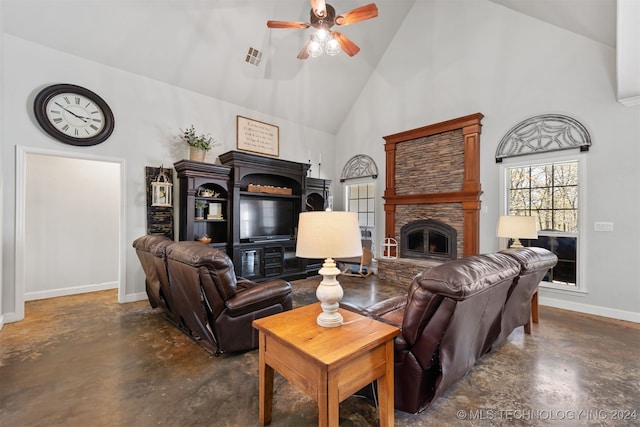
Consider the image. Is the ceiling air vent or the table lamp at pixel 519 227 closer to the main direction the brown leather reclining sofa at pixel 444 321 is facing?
the ceiling air vent

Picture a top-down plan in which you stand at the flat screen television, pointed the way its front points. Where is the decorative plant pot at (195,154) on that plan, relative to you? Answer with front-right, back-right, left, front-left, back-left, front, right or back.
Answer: right

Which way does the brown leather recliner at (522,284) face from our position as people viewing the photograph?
facing away from the viewer and to the left of the viewer

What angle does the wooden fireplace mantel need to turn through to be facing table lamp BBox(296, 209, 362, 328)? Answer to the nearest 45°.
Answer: approximately 45° to its left

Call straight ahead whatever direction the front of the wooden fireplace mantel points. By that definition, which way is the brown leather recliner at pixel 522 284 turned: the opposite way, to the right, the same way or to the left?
to the right

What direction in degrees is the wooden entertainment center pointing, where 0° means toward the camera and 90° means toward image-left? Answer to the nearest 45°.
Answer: approximately 315°

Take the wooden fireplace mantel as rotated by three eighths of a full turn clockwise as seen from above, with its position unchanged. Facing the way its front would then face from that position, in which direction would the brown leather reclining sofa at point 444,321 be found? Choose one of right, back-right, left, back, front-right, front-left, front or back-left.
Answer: back

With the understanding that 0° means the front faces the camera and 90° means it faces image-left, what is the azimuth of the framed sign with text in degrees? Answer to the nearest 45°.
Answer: approximately 315°

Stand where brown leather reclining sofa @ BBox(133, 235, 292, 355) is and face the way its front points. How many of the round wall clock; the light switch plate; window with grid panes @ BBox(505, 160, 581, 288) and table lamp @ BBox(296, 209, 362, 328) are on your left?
1

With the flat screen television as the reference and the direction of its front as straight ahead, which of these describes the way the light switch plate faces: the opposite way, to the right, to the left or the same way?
to the right

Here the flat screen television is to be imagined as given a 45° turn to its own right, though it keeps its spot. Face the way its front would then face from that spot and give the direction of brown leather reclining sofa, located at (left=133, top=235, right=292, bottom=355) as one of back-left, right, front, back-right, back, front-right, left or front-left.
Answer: front

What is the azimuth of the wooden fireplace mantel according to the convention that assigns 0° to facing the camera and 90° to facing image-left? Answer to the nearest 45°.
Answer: approximately 45°
